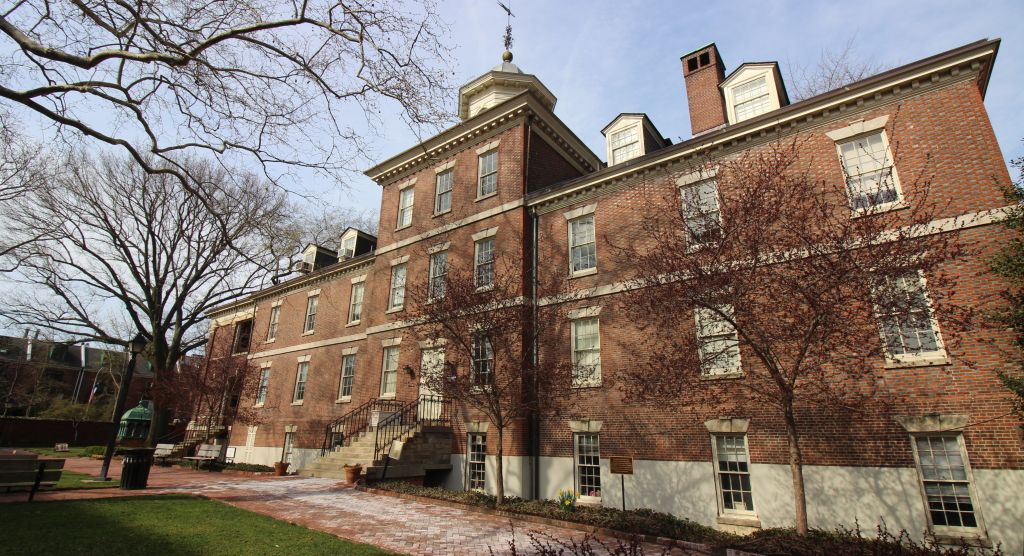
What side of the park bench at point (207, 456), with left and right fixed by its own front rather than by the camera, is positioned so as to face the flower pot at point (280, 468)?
left

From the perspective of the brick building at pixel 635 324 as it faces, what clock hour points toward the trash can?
The trash can is roughly at 1 o'clock from the brick building.

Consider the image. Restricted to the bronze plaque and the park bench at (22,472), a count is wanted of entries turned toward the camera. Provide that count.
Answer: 1

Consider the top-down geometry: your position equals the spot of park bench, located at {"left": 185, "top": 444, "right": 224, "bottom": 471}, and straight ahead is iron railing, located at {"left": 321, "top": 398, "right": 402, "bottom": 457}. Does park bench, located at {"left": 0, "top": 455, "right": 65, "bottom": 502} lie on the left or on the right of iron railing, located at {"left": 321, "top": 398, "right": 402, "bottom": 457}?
right

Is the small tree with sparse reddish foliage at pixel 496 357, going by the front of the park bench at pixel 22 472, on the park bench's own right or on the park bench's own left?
on the park bench's own right

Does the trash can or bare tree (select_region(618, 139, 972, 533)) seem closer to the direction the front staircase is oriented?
the trash can

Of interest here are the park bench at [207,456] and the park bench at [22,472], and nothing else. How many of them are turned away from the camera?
1

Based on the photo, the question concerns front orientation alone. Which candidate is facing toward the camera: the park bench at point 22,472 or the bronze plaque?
the bronze plaque

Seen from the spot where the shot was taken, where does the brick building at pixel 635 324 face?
facing the viewer and to the left of the viewer

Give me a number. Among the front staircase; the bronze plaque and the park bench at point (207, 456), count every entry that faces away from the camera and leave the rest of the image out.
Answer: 0

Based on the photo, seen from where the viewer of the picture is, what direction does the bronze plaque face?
facing the viewer
